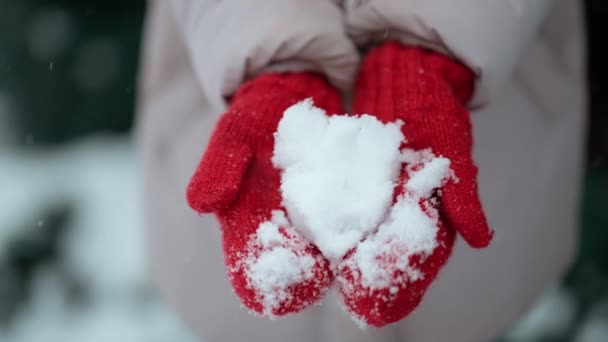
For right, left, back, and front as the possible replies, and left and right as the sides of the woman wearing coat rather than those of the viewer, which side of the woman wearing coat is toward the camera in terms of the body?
front
